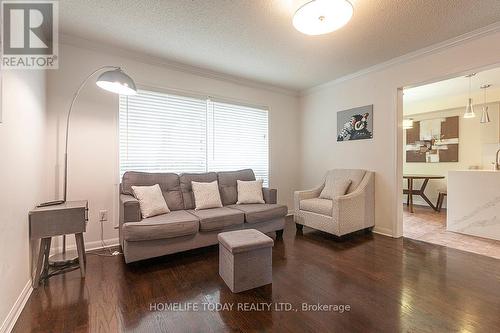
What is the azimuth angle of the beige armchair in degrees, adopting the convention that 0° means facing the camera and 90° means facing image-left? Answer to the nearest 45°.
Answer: approximately 45°

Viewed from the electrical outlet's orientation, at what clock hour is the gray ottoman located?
The gray ottoman is roughly at 11 o'clock from the electrical outlet.

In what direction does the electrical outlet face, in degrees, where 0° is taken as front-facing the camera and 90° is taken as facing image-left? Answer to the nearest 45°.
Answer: approximately 0°

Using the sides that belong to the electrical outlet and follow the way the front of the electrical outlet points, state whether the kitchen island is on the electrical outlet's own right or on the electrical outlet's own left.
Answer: on the electrical outlet's own left

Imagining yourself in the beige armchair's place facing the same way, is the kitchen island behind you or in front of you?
behind

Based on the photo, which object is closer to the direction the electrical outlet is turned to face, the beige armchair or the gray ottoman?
the gray ottoman

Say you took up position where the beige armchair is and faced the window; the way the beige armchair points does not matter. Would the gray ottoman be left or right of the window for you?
left

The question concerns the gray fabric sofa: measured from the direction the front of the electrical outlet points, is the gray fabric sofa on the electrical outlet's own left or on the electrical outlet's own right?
on the electrical outlet's own left

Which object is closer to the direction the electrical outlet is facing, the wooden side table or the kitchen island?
the wooden side table

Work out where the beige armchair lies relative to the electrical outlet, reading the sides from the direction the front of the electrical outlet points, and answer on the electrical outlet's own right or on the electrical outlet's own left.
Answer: on the electrical outlet's own left

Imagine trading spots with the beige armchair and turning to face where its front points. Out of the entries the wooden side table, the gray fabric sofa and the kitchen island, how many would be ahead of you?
2

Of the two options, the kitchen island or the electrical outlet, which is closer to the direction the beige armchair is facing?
the electrical outlet

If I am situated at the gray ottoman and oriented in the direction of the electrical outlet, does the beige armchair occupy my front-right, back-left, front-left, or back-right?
back-right
